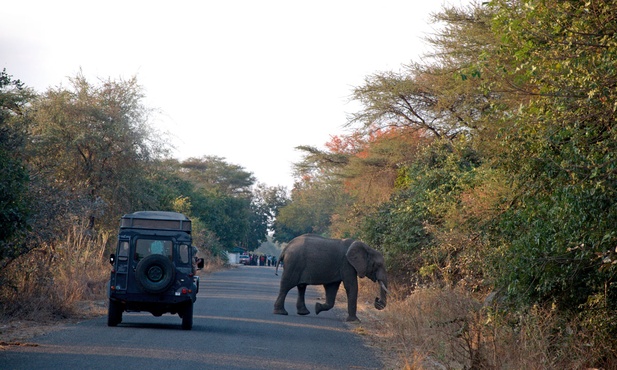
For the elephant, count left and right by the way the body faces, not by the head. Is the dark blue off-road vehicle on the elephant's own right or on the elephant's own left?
on the elephant's own right

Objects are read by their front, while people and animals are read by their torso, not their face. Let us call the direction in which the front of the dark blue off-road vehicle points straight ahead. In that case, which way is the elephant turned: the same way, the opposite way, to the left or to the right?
to the right

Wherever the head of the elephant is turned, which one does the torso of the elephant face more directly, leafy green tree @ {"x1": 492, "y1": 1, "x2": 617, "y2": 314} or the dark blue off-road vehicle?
the leafy green tree

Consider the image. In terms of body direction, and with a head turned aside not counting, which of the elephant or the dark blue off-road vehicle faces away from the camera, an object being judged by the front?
the dark blue off-road vehicle

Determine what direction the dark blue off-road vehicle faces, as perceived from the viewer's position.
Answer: facing away from the viewer

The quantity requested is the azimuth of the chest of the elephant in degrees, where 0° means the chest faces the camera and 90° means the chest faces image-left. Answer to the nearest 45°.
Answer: approximately 270°

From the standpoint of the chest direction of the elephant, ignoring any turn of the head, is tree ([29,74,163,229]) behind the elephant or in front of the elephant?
behind

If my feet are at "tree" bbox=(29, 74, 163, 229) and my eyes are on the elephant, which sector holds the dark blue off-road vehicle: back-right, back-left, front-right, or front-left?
front-right

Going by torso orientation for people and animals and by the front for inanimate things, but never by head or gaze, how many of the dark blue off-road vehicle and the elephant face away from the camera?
1
